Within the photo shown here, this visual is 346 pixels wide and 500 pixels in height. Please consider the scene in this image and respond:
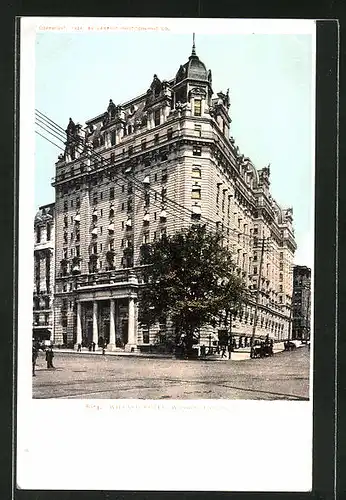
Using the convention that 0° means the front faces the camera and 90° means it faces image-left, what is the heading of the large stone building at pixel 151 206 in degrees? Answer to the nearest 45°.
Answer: approximately 45°
